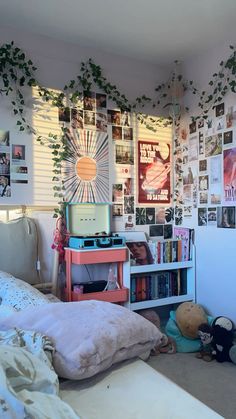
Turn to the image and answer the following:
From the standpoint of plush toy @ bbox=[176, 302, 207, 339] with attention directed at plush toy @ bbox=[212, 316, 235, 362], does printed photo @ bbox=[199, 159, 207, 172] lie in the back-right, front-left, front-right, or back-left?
back-left

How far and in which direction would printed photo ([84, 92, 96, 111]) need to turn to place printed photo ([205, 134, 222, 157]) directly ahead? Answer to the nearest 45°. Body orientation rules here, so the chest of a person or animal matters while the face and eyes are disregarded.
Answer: approximately 90° to its left

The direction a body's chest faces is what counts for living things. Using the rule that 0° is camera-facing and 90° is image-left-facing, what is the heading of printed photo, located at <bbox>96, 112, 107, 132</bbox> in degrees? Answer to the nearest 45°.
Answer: approximately 0°

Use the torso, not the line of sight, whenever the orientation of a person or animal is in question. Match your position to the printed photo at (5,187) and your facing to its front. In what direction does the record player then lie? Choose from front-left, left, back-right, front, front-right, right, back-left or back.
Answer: left

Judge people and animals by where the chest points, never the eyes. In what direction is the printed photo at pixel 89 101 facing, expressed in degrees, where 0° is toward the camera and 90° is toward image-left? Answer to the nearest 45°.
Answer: approximately 0°
